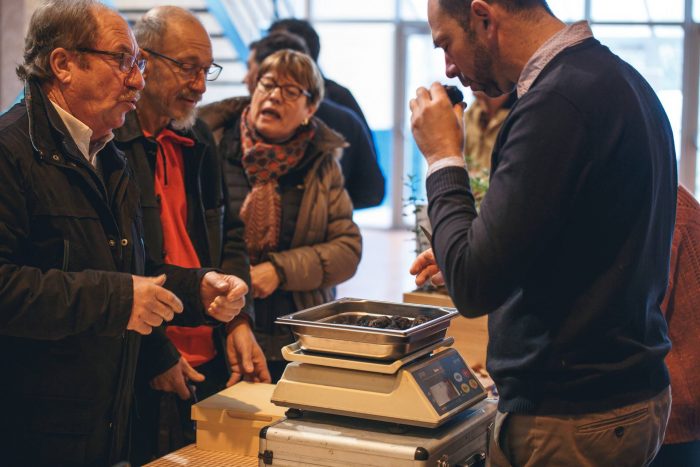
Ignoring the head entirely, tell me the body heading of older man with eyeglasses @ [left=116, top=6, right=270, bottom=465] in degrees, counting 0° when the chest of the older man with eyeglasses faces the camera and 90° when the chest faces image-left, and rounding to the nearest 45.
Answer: approximately 315°

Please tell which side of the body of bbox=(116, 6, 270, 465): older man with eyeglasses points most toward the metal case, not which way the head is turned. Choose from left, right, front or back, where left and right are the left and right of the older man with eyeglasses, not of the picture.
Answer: front

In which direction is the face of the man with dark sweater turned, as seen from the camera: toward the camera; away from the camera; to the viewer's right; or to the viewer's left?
to the viewer's left

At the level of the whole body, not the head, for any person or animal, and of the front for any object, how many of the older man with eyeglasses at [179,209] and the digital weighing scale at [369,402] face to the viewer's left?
0

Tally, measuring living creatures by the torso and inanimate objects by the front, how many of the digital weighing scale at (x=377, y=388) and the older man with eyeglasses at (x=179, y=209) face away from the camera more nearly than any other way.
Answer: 0

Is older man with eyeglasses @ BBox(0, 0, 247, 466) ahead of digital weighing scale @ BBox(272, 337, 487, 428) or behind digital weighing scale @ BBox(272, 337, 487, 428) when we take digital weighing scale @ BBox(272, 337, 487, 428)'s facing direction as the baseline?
behind

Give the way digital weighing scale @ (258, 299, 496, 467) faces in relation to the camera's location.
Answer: facing the viewer and to the right of the viewer

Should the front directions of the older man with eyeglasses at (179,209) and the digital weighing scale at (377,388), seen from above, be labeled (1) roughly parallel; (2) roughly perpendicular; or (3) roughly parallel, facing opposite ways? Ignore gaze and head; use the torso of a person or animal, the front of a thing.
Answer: roughly parallel
